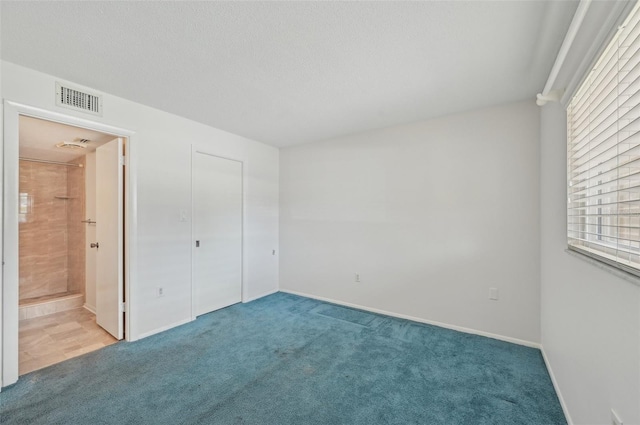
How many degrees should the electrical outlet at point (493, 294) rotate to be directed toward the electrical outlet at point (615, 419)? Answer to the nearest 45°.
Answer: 0° — it already faces it

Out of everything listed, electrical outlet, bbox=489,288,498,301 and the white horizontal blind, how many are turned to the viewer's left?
1

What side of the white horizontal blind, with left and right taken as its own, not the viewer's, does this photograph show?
left

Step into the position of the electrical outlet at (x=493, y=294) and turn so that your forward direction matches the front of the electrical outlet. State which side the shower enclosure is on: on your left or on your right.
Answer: on your right

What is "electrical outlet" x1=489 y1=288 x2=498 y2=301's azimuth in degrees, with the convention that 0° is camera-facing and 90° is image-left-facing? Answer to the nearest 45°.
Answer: approximately 0°

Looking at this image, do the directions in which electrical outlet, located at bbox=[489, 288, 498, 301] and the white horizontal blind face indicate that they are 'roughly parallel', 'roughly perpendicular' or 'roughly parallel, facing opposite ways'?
roughly perpendicular

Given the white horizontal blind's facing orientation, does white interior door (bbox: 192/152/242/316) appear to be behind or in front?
in front

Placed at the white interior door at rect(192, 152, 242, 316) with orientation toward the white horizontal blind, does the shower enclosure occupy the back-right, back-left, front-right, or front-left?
back-right
